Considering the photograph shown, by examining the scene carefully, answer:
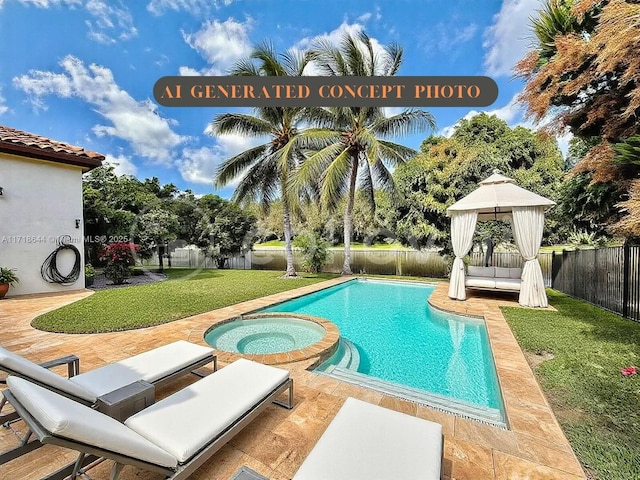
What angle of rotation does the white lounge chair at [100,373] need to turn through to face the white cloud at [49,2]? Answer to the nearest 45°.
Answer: approximately 45° to its left

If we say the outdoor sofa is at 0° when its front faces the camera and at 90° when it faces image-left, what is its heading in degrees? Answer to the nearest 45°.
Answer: approximately 0°

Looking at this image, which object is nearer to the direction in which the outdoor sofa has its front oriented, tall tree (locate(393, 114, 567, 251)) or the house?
the house

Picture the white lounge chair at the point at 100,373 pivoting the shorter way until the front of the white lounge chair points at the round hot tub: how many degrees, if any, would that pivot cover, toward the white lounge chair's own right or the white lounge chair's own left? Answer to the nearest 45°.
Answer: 0° — it already faces it

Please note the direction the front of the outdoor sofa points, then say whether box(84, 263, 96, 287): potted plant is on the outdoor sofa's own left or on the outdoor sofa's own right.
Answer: on the outdoor sofa's own right

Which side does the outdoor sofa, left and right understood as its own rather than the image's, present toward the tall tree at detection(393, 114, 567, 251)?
back

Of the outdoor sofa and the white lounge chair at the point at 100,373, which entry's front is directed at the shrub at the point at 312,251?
the white lounge chair

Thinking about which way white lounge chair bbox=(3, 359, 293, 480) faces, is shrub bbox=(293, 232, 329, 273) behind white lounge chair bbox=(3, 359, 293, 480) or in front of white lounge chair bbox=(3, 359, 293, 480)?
in front

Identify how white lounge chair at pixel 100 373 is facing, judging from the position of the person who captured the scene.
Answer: facing away from the viewer and to the right of the viewer

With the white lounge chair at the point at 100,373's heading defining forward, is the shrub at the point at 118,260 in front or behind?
in front

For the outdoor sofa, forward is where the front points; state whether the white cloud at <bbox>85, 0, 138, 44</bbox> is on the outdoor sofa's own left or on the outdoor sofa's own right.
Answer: on the outdoor sofa's own right

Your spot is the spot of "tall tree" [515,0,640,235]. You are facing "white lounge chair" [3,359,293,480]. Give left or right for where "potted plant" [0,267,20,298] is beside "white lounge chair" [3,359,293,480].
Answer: right

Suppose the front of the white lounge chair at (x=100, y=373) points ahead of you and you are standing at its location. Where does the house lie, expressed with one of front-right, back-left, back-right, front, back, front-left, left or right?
front-left
